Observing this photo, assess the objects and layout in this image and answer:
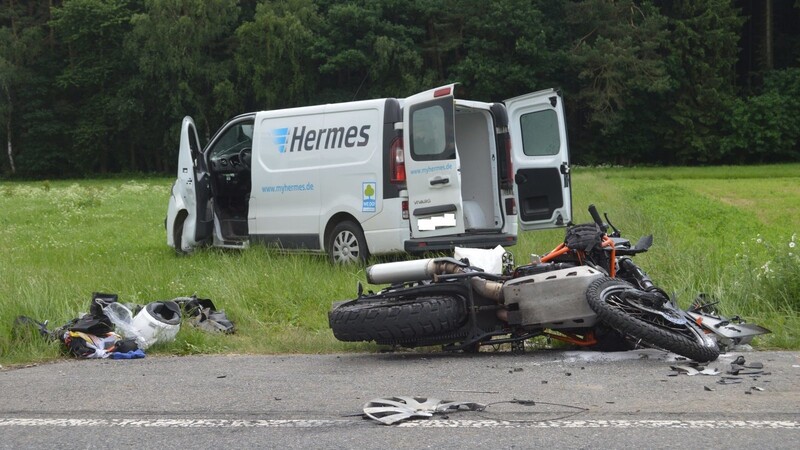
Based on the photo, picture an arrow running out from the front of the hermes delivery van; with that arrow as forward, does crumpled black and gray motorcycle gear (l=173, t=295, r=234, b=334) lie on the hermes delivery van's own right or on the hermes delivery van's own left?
on the hermes delivery van's own left

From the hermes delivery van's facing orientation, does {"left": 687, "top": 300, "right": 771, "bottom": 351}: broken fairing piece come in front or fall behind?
behind

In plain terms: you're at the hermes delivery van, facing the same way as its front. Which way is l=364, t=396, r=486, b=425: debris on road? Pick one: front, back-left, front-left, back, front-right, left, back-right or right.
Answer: back-left

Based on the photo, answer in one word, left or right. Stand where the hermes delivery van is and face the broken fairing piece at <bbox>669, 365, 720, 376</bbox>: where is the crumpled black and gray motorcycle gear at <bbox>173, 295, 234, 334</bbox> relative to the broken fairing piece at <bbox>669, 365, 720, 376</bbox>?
right

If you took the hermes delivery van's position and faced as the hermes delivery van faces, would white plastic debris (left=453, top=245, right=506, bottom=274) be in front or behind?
behind

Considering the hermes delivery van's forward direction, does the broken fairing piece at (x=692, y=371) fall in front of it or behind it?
behind

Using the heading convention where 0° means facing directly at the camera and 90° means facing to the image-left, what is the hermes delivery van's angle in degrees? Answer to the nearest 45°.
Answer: approximately 135°

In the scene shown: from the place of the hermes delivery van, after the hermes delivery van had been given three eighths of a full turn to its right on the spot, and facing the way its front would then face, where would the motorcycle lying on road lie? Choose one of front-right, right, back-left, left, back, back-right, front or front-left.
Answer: right
